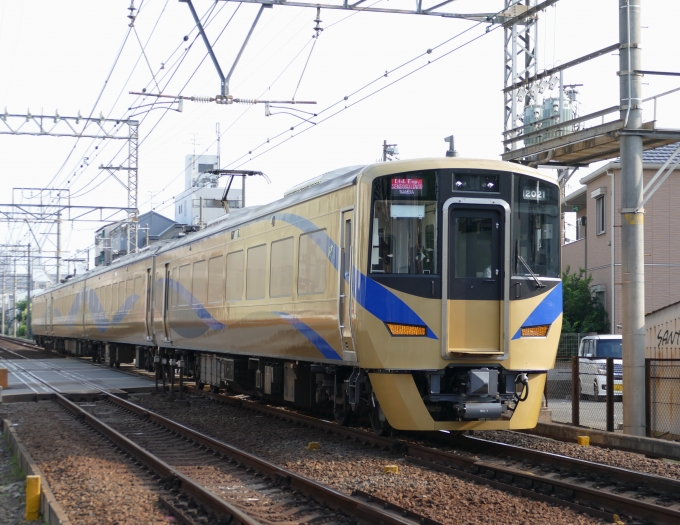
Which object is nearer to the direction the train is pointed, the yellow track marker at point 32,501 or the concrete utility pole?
the concrete utility pole

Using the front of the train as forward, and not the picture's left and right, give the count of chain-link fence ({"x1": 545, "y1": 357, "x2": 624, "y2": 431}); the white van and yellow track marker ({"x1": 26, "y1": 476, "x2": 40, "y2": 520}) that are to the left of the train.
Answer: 2

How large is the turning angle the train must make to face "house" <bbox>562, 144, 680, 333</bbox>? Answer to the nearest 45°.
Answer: approximately 90° to its left

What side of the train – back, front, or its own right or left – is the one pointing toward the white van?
left

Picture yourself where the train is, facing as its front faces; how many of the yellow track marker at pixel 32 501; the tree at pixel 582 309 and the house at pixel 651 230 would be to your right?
1

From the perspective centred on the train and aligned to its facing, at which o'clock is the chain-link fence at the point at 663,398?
The chain-link fence is roughly at 10 o'clock from the train.

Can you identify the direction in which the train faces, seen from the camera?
facing the viewer and to the right of the viewer

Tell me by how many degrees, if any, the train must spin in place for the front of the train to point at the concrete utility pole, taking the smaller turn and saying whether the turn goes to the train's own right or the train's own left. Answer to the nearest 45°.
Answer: approximately 45° to the train's own left

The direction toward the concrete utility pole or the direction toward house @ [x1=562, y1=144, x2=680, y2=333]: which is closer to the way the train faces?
the concrete utility pole

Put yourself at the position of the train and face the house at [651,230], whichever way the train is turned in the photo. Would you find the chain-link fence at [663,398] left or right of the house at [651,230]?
right
